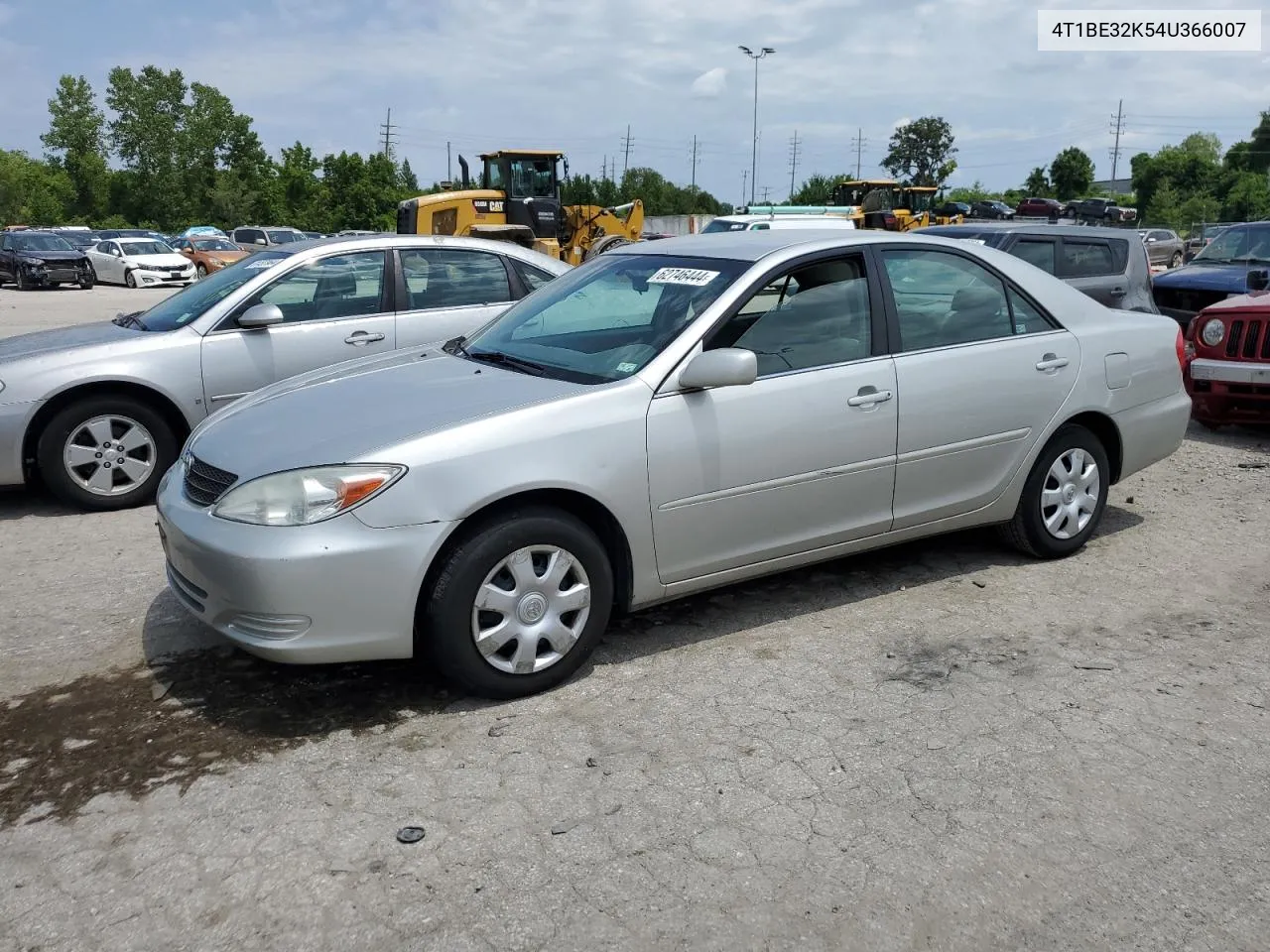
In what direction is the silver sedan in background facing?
to the viewer's left

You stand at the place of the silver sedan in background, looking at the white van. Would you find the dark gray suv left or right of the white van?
right

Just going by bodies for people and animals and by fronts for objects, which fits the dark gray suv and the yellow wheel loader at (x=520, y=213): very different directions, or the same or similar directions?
very different directions

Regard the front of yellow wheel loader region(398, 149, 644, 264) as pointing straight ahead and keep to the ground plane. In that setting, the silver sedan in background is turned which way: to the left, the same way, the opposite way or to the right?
the opposite way

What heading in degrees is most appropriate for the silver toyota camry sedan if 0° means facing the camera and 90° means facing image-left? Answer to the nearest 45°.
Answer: approximately 45°

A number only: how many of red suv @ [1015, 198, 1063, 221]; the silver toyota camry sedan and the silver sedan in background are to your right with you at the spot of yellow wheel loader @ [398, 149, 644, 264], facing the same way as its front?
2

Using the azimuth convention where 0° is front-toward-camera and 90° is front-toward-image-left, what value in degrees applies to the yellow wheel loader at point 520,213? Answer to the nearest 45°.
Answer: approximately 270°

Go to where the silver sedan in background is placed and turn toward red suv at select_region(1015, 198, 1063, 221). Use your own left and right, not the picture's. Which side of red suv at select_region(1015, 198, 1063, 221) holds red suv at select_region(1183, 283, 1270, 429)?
right

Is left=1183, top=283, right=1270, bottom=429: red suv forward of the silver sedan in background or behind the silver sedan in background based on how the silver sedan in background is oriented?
behind
